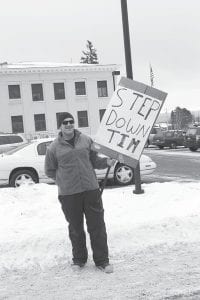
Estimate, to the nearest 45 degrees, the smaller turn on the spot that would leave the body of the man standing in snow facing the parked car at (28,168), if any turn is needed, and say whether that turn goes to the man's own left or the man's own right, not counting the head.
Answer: approximately 180°

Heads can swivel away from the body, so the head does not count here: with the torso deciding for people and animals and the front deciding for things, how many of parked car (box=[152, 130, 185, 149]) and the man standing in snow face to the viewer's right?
0

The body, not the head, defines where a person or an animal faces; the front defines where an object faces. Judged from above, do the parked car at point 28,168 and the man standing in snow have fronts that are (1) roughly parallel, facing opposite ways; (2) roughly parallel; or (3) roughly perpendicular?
roughly perpendicular

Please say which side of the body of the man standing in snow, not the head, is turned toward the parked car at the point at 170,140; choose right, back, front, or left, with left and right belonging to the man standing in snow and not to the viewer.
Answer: back

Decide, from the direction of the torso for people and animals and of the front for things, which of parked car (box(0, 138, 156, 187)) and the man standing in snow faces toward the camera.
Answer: the man standing in snow

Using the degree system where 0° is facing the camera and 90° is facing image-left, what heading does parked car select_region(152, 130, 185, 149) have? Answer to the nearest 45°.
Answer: approximately 45°

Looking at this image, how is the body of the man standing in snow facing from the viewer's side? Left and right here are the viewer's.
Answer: facing the viewer

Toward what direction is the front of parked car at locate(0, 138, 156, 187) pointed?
to the viewer's right

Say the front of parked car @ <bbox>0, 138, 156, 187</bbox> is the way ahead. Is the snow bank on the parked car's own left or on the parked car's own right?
on the parked car's own right

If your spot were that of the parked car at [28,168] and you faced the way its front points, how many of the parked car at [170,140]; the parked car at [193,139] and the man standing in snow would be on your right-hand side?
1

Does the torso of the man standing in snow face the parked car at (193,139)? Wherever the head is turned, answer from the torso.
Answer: no

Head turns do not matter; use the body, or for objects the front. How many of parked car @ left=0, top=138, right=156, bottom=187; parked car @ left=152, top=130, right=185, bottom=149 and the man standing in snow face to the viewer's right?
1

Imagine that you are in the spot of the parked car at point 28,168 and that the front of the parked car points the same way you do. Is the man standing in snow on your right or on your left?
on your right

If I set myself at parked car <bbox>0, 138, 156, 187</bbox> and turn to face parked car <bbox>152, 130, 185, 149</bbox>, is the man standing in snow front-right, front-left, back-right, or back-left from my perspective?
back-right

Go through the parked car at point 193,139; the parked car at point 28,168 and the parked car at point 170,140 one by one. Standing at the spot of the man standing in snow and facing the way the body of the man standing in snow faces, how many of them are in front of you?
0

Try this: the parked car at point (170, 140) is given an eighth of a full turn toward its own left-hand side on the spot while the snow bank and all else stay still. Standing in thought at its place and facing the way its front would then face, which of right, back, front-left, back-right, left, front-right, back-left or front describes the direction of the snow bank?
front
